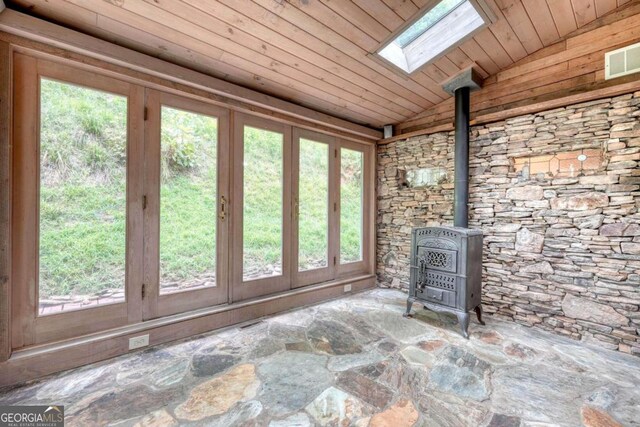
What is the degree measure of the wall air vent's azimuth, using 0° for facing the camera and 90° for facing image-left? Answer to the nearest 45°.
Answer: approximately 45°

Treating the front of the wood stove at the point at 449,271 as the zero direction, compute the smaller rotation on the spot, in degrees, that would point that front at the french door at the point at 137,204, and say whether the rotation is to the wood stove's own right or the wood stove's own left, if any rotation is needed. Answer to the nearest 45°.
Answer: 0° — it already faces it

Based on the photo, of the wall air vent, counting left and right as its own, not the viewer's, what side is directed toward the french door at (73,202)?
front

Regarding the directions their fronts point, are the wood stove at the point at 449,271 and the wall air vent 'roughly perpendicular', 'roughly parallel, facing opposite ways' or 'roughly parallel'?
roughly parallel

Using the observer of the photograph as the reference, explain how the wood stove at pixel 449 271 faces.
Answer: facing the viewer and to the left of the viewer

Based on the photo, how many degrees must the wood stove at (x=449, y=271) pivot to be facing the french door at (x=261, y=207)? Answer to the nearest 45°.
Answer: approximately 45° to its right

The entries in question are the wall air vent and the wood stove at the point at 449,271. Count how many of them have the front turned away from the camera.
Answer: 0

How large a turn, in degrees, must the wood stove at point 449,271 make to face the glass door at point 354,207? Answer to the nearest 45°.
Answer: approximately 90° to its right

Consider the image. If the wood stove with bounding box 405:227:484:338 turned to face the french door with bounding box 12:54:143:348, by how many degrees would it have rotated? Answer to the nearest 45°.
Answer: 0° — it already faces it
